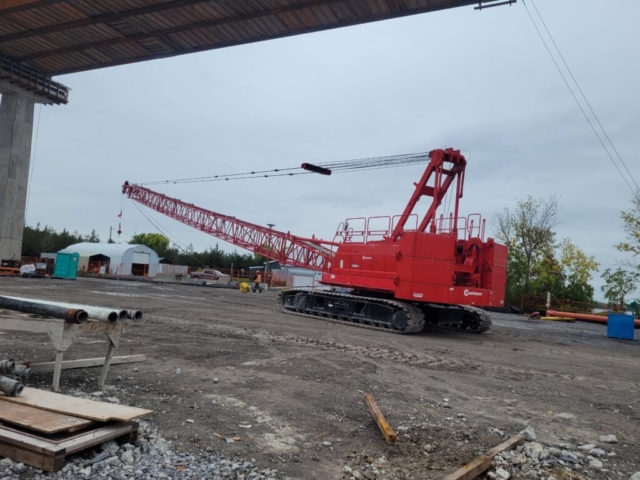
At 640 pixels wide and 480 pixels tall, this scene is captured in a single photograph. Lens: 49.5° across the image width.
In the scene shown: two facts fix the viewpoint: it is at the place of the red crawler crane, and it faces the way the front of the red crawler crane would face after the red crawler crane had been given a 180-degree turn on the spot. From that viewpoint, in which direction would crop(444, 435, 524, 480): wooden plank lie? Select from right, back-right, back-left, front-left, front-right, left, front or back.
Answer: front-right

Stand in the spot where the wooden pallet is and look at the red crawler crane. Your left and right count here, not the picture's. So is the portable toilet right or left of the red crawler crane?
left

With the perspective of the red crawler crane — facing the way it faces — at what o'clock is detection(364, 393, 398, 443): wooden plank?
The wooden plank is roughly at 8 o'clock from the red crawler crane.

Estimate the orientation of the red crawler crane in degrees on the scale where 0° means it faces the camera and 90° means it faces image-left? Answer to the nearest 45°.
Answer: approximately 135°

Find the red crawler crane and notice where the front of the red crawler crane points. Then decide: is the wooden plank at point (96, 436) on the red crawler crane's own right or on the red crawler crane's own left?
on the red crawler crane's own left

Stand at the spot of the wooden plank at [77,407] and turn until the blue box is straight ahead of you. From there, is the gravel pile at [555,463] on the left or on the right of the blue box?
right
